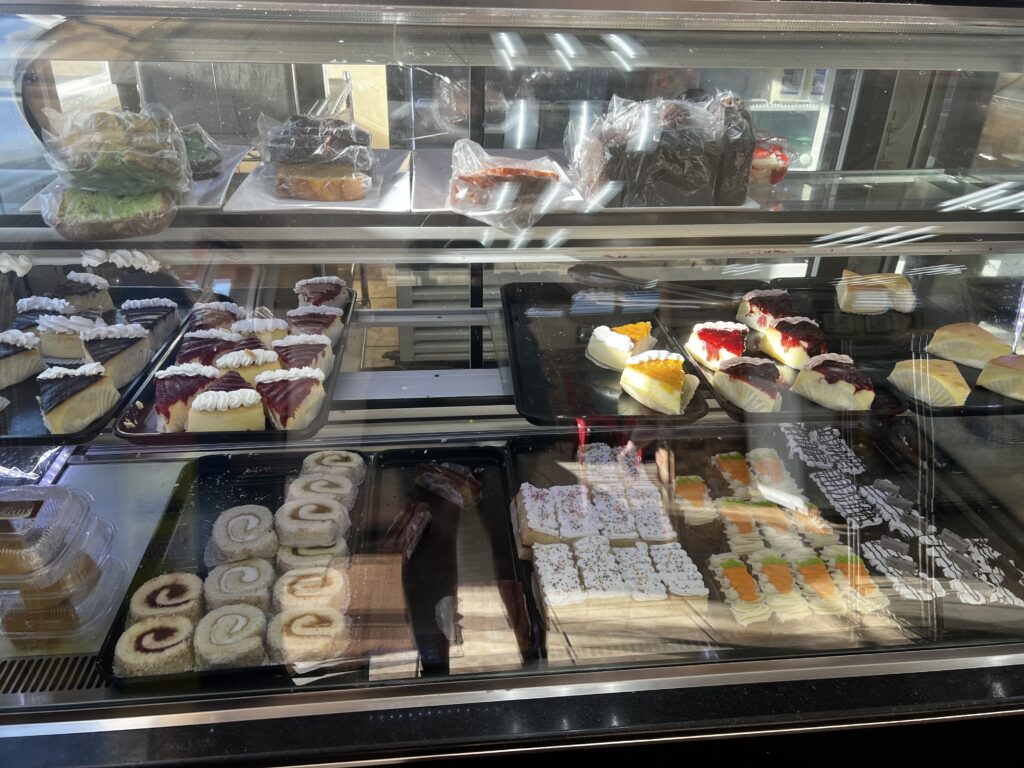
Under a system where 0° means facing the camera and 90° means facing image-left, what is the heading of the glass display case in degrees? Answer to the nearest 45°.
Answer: approximately 0°
